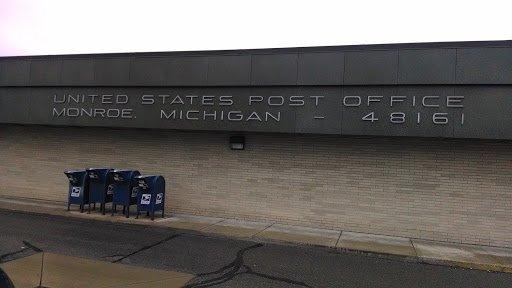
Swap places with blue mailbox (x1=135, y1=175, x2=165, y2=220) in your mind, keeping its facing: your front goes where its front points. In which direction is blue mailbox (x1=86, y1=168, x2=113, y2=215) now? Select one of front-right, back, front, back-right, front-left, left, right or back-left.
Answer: right

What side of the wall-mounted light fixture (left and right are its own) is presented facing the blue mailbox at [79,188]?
right

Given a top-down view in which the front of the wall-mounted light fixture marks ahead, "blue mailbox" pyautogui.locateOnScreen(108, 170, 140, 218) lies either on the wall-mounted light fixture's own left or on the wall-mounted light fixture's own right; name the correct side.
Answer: on the wall-mounted light fixture's own right

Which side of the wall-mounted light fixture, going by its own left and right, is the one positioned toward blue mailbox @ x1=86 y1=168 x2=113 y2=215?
right

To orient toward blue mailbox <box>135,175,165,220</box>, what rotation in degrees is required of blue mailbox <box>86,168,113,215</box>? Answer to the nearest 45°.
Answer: approximately 90° to its left

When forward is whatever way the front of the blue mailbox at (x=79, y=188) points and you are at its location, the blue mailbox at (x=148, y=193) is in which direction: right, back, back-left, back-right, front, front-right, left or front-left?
left

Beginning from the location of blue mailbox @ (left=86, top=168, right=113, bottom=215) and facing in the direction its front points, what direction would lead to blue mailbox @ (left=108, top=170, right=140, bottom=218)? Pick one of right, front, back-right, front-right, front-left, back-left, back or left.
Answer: left

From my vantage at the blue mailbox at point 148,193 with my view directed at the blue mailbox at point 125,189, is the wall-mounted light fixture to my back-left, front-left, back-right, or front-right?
back-right

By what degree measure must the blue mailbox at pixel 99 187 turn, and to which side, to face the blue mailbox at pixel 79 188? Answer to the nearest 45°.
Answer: approximately 90° to its right
